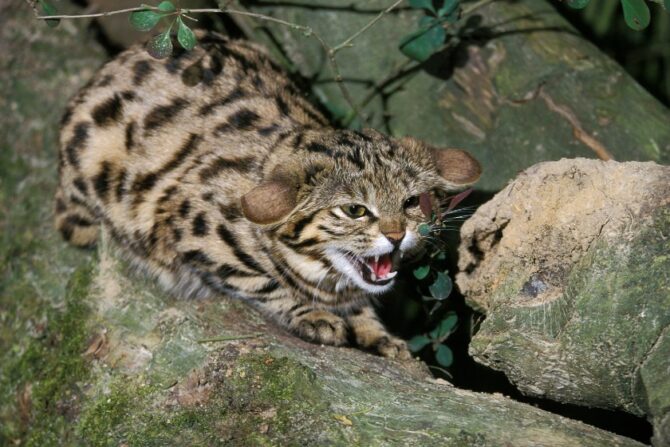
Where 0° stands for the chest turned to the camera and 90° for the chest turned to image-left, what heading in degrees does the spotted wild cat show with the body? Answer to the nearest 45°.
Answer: approximately 315°

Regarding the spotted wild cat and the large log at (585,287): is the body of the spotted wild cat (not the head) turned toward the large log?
yes

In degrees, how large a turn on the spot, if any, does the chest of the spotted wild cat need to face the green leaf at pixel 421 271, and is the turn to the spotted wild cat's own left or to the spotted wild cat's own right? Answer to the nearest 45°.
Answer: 0° — it already faces it

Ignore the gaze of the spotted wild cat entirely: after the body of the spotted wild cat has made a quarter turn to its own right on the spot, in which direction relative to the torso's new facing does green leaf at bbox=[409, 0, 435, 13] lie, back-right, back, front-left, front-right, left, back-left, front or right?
back

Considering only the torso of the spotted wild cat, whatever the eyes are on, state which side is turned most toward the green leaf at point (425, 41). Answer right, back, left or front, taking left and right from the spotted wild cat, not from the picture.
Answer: left
